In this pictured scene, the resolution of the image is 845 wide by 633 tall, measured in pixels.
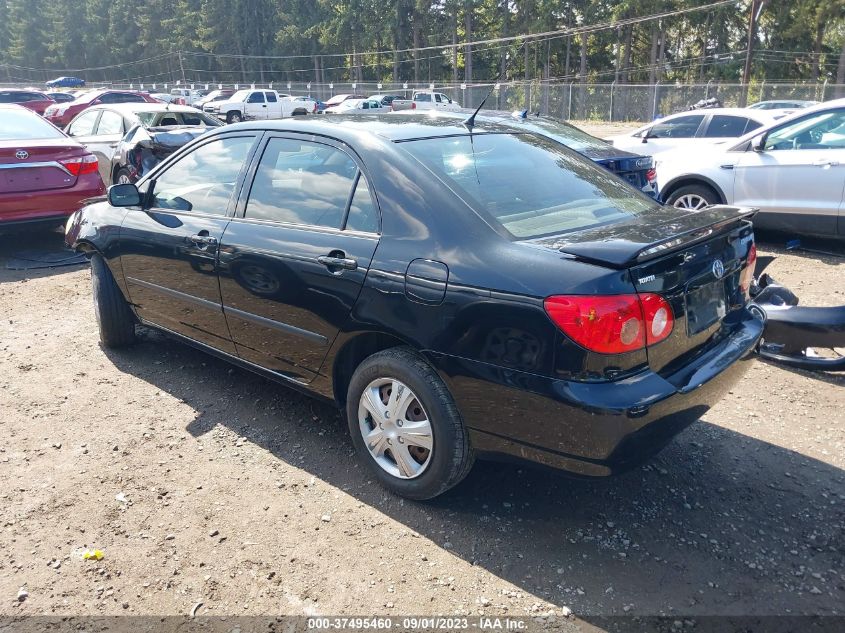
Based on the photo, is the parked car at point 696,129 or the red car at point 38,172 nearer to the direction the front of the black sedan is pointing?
the red car

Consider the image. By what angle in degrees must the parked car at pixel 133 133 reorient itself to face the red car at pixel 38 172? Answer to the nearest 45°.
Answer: approximately 135° to its left

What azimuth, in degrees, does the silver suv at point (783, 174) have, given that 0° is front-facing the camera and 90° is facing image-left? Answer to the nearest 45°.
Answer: approximately 90°

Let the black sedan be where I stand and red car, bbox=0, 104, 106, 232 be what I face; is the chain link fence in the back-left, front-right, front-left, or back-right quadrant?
front-right

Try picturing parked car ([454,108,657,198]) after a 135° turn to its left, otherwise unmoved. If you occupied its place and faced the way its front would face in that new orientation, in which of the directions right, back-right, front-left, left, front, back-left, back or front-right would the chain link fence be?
back

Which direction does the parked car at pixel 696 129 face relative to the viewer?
to the viewer's left

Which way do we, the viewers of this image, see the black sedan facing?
facing away from the viewer and to the left of the viewer

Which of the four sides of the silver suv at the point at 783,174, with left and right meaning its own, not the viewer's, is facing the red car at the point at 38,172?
front

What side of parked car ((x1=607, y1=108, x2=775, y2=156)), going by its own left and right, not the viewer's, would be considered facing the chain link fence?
right

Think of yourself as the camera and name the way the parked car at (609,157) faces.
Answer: facing away from the viewer and to the left of the viewer

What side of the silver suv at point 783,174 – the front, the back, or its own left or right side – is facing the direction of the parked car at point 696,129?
right

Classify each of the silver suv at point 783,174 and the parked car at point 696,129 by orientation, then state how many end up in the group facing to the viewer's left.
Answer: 2
